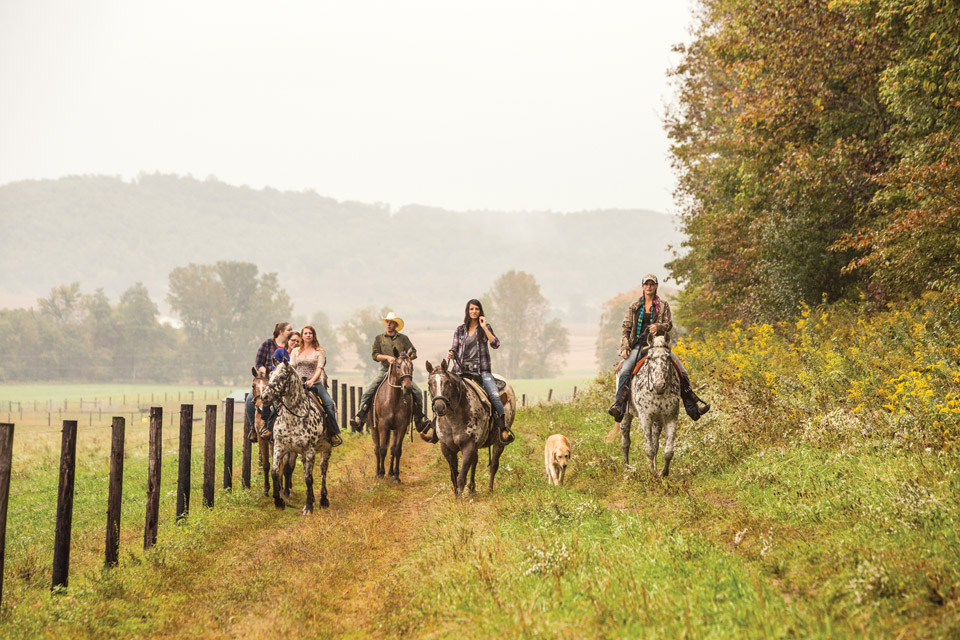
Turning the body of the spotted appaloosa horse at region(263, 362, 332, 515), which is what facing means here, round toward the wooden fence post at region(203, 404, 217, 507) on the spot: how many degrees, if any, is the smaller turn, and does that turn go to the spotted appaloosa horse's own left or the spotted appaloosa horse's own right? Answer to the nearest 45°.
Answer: approximately 90° to the spotted appaloosa horse's own right

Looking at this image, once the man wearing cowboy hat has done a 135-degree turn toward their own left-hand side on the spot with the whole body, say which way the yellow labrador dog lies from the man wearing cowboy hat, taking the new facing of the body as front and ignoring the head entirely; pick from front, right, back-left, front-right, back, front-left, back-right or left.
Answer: right

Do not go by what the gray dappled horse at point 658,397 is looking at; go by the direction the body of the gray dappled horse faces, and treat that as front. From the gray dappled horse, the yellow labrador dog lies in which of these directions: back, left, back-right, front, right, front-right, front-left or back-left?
right

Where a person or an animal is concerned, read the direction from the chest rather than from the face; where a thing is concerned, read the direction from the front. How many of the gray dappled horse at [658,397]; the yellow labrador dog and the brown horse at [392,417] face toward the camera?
3

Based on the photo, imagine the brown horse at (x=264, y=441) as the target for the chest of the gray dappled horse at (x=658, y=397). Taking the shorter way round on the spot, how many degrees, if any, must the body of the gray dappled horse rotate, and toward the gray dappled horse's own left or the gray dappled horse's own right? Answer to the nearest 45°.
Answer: approximately 90° to the gray dappled horse's own right

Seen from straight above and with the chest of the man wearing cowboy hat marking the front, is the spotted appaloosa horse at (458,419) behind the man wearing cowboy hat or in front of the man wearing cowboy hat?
in front

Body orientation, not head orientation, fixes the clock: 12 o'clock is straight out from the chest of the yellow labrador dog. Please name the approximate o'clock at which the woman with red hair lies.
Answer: The woman with red hair is roughly at 3 o'clock from the yellow labrador dog.

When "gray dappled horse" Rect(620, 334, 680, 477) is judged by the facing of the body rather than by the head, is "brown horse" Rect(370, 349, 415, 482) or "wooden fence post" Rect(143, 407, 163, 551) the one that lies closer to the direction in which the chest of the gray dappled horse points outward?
the wooden fence post

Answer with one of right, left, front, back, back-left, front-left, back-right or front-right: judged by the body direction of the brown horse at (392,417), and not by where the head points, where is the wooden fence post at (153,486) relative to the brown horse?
front-right

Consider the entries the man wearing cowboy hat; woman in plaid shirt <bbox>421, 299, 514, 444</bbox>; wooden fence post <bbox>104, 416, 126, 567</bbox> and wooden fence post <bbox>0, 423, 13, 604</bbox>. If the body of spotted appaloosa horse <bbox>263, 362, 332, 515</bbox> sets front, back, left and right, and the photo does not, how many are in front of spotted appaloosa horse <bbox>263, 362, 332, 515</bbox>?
2

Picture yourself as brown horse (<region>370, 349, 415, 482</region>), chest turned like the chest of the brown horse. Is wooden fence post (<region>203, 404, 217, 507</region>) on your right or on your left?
on your right

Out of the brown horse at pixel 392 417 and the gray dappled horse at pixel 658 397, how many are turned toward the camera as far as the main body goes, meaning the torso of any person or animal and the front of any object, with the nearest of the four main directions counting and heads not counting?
2
